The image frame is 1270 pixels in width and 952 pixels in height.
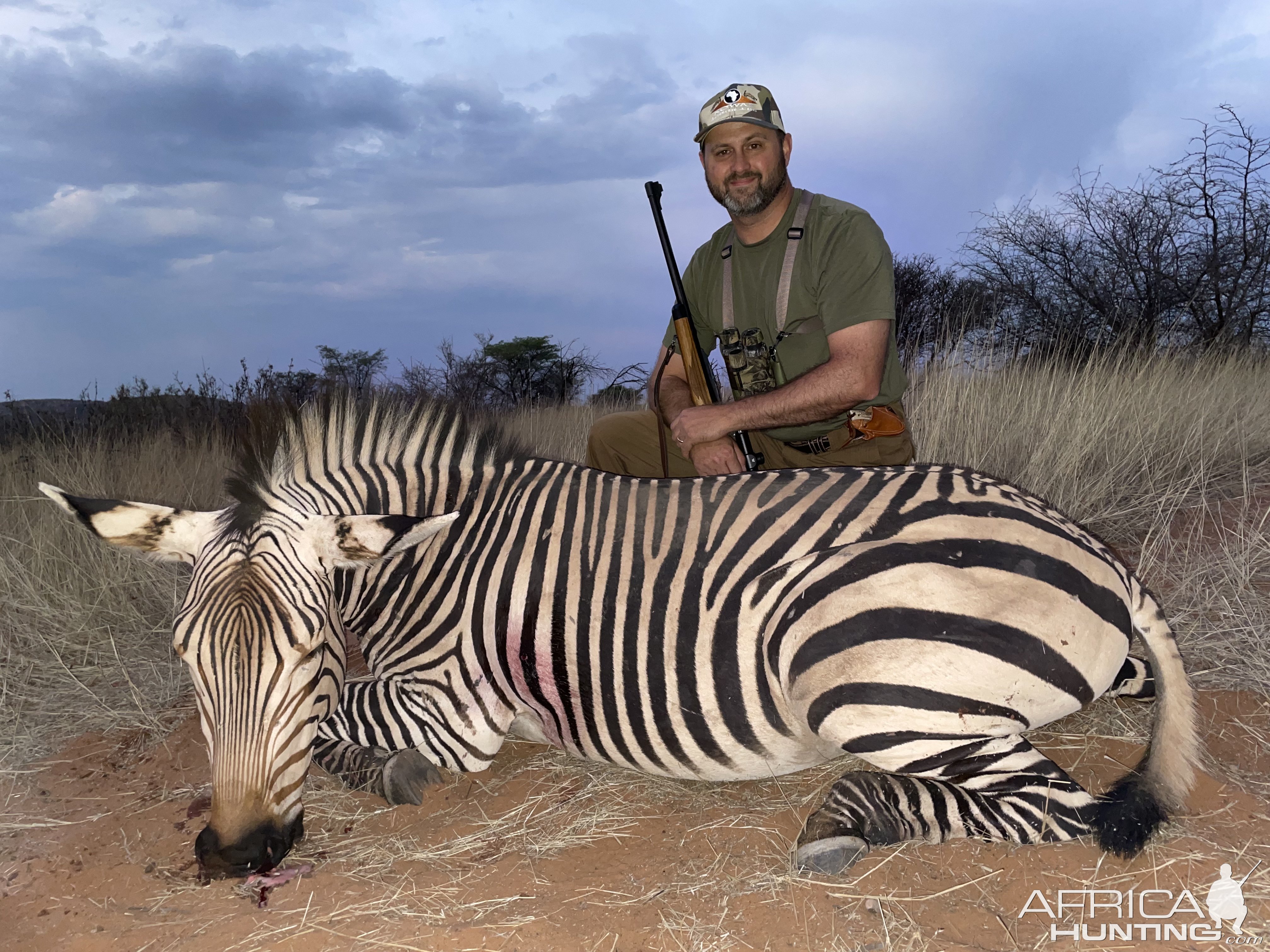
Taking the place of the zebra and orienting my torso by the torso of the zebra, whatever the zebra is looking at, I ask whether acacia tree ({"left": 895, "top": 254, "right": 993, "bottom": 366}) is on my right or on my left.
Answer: on my right

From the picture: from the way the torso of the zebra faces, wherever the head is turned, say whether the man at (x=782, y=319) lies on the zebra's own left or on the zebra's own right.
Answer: on the zebra's own right

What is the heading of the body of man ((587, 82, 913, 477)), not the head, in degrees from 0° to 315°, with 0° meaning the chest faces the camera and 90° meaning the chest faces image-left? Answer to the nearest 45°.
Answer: approximately 45°

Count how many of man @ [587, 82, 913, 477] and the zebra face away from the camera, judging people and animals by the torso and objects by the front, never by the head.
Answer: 0

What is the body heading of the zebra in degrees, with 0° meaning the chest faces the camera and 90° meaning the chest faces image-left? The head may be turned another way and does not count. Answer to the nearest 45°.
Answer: approximately 90°

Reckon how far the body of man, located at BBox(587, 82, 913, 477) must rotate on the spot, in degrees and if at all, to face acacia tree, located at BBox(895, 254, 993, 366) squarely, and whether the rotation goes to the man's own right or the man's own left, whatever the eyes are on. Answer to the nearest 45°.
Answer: approximately 135° to the man's own right
